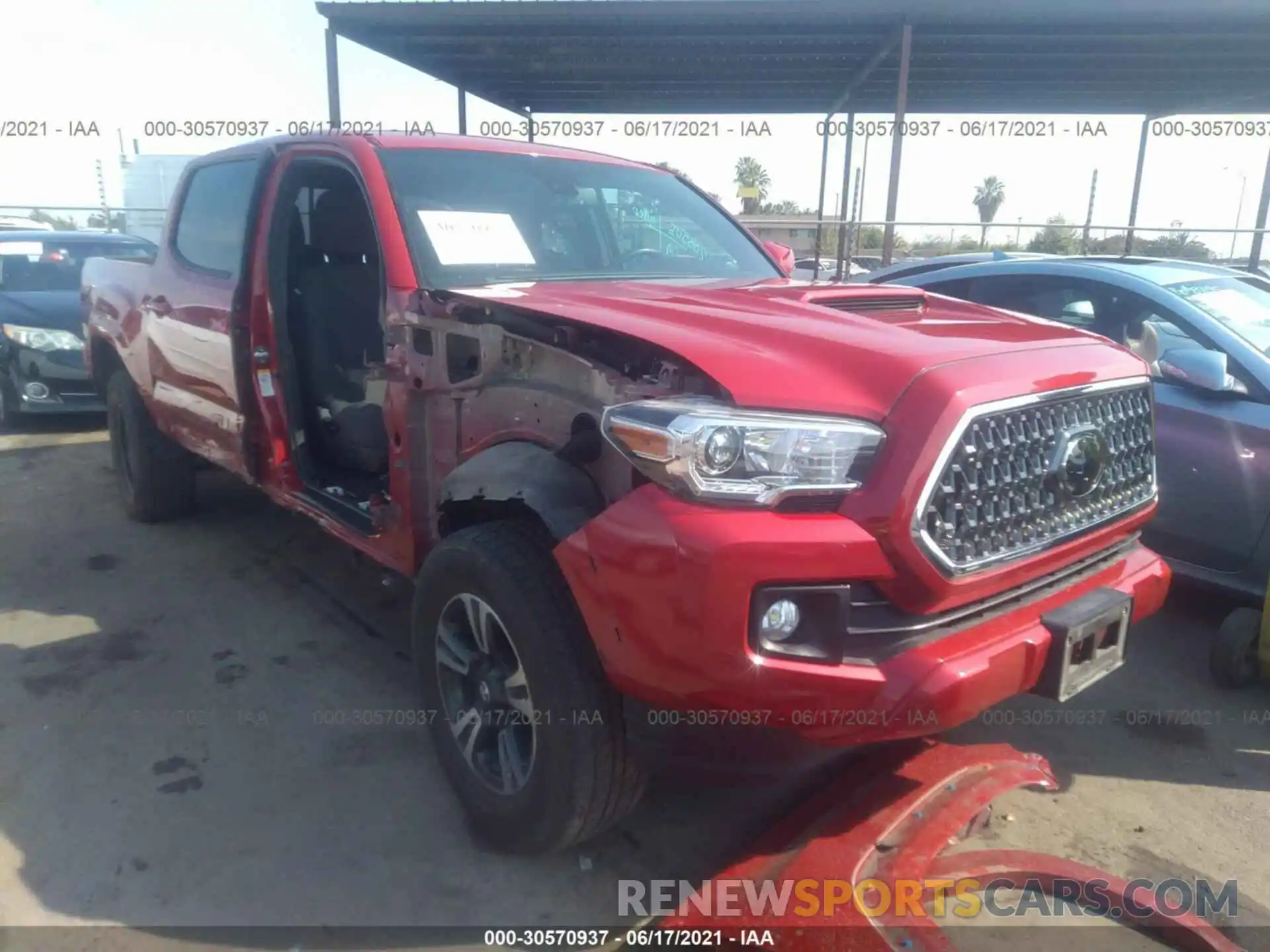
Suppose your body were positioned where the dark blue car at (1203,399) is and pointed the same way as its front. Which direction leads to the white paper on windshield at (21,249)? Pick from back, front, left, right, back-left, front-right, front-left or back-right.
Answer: back-right

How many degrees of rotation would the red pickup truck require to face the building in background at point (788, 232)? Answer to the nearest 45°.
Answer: approximately 135° to its left

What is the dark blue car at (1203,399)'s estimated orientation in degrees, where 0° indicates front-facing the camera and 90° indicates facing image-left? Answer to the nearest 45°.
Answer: approximately 315°

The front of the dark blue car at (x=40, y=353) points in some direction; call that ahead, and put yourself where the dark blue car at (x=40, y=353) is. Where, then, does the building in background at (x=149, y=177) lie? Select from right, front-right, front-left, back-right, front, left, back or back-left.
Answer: back-left

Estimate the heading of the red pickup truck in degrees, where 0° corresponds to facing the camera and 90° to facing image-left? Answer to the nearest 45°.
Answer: approximately 315°

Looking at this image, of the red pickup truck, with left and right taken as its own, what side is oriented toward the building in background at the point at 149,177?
back

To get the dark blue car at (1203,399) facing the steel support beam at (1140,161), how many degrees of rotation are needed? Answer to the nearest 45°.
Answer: approximately 135° to its left

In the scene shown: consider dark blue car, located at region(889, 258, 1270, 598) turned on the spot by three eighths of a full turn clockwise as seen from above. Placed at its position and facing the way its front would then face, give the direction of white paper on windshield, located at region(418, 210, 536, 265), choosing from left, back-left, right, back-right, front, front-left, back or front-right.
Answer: front-left
